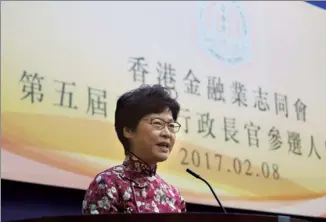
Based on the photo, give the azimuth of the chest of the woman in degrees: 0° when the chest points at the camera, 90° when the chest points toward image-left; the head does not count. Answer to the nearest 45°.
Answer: approximately 315°
